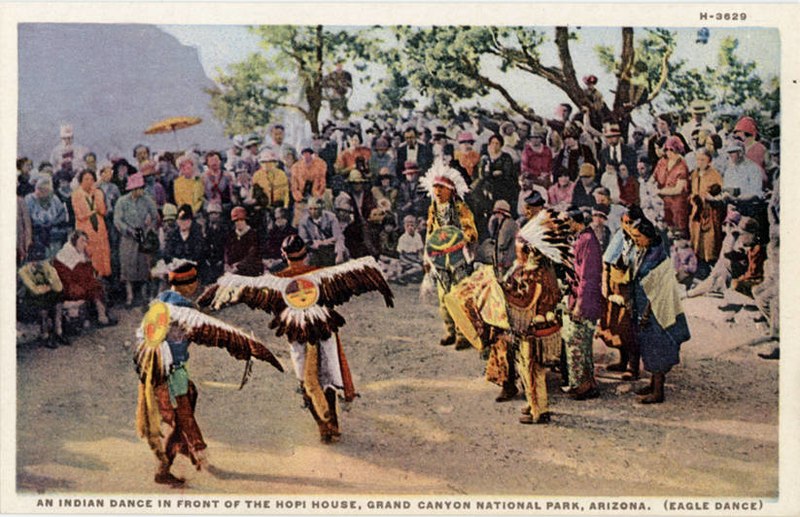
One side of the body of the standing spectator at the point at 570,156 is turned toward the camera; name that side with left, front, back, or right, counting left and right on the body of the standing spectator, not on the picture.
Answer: front

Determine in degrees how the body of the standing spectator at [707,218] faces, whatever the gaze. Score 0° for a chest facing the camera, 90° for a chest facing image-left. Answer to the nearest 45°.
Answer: approximately 45°

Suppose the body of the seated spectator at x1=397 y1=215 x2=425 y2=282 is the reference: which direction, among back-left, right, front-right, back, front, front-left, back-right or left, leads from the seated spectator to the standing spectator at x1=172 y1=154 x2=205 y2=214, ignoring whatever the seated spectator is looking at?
right

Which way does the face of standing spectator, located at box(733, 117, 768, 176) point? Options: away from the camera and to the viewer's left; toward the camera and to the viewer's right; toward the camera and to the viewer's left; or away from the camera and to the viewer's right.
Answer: toward the camera and to the viewer's left

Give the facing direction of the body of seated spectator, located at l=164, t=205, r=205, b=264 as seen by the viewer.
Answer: toward the camera

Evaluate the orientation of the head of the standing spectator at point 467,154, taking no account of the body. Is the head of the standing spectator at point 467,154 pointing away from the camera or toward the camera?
toward the camera

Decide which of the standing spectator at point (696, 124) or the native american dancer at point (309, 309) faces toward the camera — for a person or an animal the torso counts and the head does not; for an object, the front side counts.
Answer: the standing spectator

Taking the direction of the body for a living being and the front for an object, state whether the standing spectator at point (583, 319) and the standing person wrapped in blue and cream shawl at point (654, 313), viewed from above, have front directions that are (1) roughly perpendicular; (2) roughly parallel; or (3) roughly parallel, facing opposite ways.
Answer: roughly parallel

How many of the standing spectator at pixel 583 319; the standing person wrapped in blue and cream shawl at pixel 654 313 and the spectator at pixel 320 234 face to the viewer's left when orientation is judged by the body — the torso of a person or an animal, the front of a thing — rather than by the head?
2

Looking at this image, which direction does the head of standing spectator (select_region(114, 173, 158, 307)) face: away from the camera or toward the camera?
toward the camera

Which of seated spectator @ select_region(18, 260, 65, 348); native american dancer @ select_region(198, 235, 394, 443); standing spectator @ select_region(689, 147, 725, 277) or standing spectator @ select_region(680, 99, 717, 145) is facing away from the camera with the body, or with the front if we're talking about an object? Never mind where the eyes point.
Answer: the native american dancer

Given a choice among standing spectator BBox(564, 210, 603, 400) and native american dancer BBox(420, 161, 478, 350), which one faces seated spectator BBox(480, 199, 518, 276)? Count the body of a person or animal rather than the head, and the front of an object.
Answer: standing spectator BBox(564, 210, 603, 400)

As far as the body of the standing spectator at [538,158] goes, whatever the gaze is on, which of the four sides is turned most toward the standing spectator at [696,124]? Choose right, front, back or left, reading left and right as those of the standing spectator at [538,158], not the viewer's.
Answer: left

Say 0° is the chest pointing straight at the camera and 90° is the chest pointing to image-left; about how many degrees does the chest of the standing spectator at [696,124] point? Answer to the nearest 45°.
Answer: approximately 0°

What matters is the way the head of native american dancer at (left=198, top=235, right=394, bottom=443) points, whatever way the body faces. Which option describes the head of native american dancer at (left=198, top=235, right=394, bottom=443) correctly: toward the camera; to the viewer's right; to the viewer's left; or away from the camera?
away from the camera
